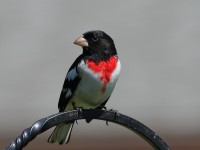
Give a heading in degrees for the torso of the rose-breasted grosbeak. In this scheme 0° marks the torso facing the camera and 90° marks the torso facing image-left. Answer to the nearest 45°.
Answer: approximately 315°
